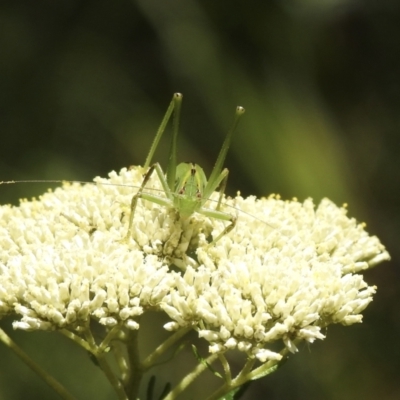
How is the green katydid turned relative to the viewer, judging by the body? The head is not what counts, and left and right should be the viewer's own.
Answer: facing the viewer
